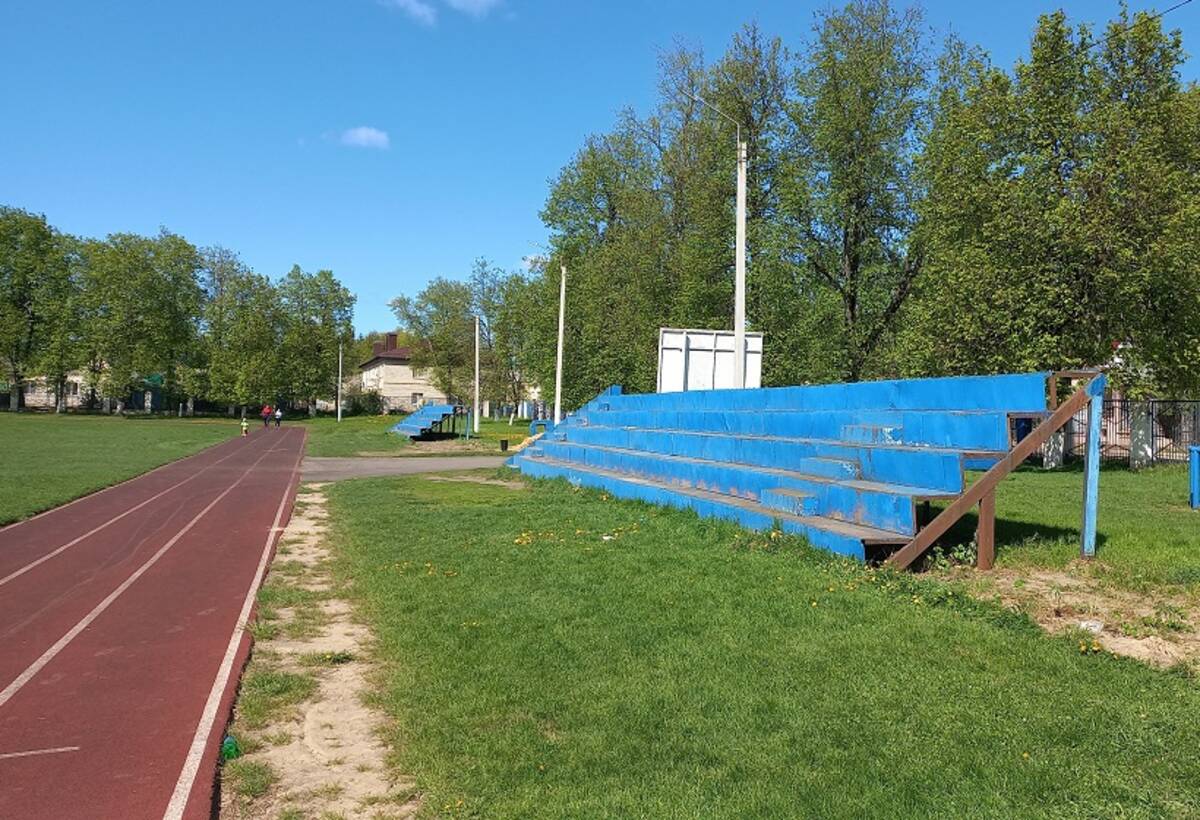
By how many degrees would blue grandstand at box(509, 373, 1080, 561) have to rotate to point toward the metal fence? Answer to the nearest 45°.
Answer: approximately 180°

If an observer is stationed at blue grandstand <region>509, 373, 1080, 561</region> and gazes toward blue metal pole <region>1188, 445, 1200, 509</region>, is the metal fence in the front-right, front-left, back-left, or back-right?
front-left

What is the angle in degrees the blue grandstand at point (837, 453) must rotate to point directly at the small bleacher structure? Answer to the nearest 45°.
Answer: approximately 90° to its right

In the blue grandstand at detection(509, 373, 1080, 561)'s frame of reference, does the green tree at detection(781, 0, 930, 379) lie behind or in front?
behind

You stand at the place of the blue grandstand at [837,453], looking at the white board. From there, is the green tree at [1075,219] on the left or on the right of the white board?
right

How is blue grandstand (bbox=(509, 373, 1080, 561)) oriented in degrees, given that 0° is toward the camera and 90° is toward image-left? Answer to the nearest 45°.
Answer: approximately 45°

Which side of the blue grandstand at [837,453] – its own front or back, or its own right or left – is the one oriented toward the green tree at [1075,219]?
back

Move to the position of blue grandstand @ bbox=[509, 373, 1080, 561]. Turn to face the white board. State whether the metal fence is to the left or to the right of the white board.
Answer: right

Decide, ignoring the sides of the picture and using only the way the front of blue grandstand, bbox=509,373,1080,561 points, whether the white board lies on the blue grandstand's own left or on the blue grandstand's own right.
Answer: on the blue grandstand's own right
